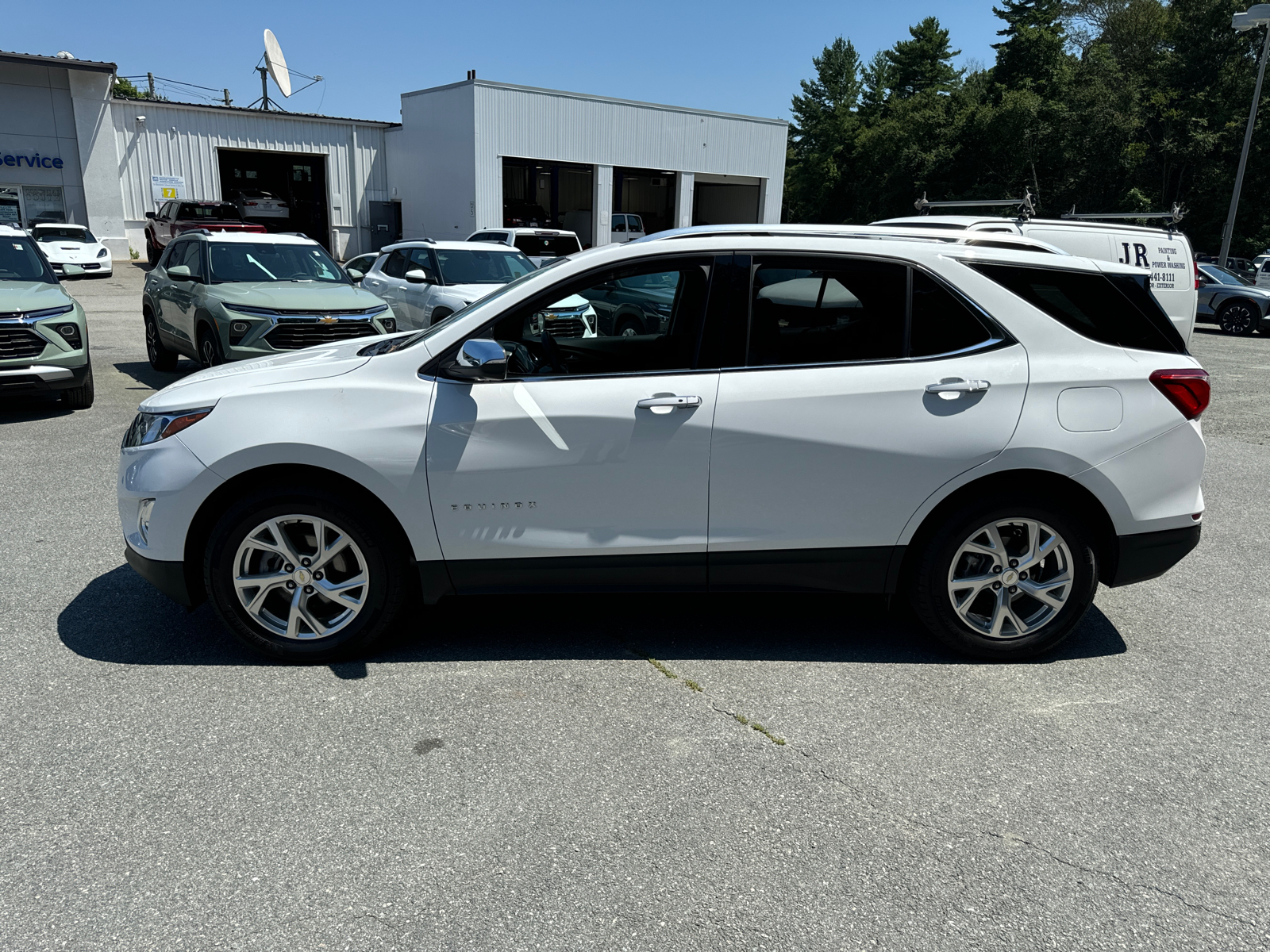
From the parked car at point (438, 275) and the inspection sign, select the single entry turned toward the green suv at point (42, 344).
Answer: the inspection sign

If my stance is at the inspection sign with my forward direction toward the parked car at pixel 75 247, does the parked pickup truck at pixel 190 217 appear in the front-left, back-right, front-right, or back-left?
front-left

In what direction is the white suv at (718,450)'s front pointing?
to the viewer's left

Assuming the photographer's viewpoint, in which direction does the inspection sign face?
facing the viewer

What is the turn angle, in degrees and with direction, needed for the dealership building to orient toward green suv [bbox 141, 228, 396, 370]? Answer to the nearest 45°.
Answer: approximately 45° to its right

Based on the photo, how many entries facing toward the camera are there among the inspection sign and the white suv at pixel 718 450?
1

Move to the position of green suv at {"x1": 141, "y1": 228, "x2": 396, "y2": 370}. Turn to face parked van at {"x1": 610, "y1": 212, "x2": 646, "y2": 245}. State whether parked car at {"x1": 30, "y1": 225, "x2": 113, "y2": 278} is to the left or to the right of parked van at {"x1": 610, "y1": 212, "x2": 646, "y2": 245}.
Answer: left

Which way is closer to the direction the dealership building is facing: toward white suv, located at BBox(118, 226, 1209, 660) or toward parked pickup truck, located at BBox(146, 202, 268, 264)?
the white suv

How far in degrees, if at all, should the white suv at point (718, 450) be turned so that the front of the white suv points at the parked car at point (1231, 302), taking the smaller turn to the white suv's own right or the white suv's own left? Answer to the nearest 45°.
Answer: approximately 135° to the white suv's own right

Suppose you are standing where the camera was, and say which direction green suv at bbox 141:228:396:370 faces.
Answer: facing the viewer and to the right of the viewer

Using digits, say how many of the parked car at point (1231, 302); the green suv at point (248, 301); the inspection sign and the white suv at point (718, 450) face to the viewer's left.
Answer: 1

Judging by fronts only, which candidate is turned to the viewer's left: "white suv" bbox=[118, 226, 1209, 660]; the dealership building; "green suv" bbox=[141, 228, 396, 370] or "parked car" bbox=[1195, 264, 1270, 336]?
the white suv

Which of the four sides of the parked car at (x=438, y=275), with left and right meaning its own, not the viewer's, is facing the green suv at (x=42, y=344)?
right

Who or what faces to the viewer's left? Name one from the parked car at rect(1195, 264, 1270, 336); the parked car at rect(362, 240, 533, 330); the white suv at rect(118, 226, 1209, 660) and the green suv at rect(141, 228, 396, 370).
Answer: the white suv

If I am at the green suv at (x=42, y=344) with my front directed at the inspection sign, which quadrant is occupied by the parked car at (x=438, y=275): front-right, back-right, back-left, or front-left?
front-right

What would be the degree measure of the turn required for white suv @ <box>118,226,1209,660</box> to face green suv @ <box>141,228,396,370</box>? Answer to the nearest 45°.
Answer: approximately 45° to its right
